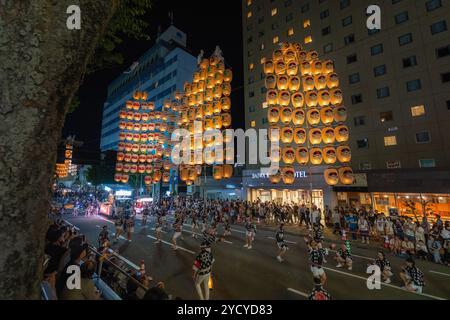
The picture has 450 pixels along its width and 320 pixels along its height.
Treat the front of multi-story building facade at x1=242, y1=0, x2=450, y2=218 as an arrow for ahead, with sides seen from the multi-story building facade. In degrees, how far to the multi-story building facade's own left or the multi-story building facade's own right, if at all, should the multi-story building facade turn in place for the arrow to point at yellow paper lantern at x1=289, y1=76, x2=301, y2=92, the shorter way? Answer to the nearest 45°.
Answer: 0° — it already faces it

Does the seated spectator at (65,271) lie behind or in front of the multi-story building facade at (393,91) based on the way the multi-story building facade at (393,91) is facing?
in front

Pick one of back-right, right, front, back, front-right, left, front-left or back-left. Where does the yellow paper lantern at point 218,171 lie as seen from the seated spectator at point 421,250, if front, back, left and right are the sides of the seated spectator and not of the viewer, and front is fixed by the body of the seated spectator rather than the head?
front-right

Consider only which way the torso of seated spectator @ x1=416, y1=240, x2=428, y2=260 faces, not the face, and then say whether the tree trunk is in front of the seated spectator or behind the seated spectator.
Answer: in front

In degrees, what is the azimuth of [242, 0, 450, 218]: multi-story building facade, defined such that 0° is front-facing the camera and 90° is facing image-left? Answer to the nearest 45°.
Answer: approximately 45°

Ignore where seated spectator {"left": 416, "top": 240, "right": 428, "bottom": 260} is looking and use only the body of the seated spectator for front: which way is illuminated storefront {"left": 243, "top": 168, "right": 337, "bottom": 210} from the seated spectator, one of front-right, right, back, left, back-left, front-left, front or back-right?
right
